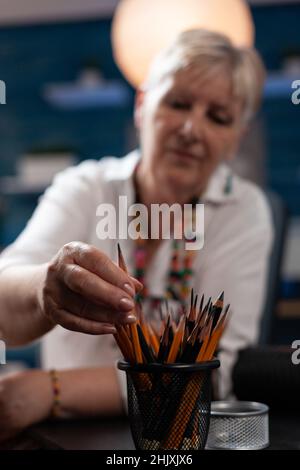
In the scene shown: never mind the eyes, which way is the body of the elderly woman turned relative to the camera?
toward the camera
